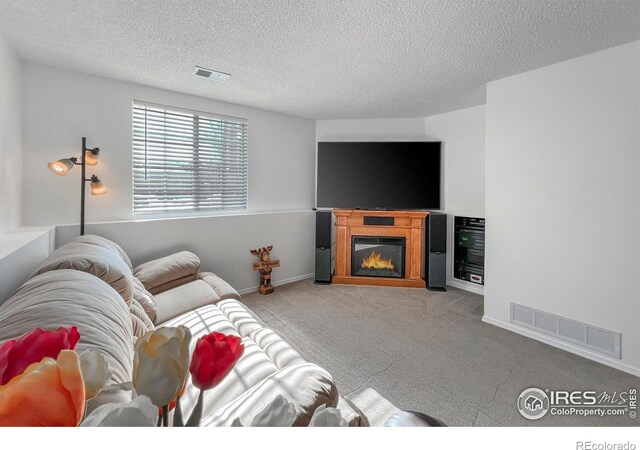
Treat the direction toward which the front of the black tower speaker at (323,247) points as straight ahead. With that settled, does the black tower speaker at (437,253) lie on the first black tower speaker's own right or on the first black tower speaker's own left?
on the first black tower speaker's own left

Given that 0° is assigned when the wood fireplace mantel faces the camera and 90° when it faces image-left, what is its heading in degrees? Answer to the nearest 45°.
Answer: approximately 0°

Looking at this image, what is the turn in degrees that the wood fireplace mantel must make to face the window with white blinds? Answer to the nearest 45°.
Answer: approximately 45° to its right

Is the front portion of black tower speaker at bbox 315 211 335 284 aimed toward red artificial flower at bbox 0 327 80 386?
yes

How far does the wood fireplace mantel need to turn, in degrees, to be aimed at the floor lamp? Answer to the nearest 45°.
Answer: approximately 45° to its right
